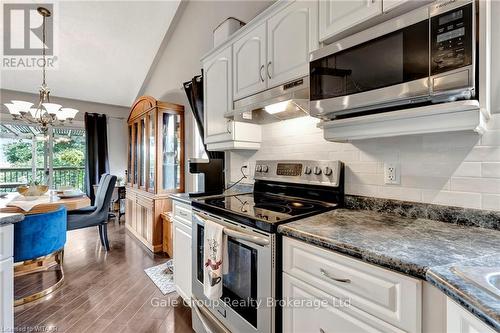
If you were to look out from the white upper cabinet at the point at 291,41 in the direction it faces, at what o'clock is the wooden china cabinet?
The wooden china cabinet is roughly at 3 o'clock from the white upper cabinet.

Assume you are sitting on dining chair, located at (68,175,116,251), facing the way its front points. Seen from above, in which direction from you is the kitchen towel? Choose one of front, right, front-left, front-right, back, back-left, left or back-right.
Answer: left

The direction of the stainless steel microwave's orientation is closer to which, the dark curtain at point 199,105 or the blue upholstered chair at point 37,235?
the blue upholstered chair

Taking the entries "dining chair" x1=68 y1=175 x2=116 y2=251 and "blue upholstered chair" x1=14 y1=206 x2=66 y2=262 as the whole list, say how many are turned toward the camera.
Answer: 0

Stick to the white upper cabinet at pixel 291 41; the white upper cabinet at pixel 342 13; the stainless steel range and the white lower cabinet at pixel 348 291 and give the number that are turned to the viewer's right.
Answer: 0

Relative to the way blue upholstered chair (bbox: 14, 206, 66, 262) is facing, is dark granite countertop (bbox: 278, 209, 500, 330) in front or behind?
behind

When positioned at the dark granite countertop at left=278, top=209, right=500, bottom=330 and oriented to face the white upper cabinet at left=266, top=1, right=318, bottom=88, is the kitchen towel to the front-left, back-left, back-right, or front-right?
front-left

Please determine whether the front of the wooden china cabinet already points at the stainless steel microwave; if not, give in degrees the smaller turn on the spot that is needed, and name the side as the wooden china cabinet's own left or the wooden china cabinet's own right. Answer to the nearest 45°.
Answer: approximately 45° to the wooden china cabinet's own left

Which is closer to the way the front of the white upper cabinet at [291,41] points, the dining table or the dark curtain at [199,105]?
the dining table

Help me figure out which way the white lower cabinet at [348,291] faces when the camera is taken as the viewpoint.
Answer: facing the viewer and to the left of the viewer

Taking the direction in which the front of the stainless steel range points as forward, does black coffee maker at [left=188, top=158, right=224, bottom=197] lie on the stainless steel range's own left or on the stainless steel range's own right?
on the stainless steel range's own right

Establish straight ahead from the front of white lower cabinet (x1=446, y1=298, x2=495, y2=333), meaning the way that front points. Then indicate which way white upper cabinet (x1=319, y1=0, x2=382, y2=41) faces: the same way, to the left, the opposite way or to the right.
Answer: the same way

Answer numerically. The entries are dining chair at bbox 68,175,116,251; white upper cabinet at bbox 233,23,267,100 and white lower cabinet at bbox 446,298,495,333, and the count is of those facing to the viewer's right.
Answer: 0

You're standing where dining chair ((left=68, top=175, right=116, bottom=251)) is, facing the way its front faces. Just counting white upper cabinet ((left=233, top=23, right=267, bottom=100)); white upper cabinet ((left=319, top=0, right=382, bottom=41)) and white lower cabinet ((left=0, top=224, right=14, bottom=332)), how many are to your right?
0

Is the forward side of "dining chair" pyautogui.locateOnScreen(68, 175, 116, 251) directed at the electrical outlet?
no

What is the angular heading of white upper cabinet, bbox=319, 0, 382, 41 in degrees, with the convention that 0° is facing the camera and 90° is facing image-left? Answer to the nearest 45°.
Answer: approximately 45°

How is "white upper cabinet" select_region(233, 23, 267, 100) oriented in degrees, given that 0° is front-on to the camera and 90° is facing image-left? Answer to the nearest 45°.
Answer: approximately 45°

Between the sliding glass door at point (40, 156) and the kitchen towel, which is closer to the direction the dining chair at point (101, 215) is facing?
the sliding glass door

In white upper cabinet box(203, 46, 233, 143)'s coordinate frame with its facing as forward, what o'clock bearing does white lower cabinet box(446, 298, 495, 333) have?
The white lower cabinet is roughly at 10 o'clock from the white upper cabinet.

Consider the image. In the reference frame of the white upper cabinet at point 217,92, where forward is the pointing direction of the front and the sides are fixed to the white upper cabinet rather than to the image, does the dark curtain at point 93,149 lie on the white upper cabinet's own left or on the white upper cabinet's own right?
on the white upper cabinet's own right

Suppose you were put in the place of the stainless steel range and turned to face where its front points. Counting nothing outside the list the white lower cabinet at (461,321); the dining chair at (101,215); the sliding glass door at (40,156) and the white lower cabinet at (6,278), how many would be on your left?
1
